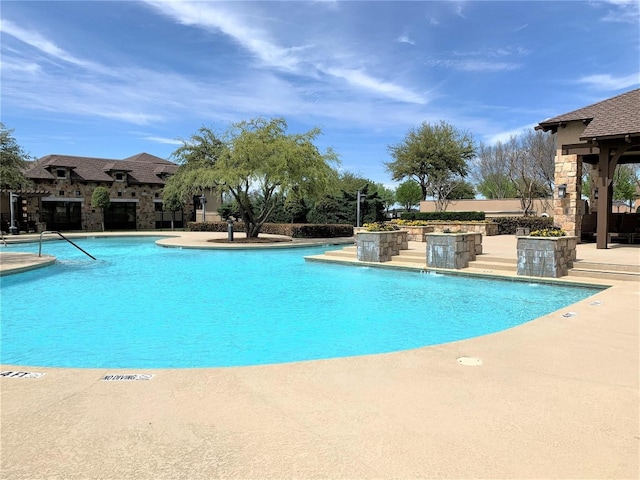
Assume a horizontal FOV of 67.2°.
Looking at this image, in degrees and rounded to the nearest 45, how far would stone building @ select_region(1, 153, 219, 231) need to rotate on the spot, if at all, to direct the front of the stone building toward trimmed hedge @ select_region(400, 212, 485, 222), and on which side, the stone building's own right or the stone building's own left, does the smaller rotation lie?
approximately 45° to the stone building's own left

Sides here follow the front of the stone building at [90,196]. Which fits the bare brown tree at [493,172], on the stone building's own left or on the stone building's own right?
on the stone building's own left

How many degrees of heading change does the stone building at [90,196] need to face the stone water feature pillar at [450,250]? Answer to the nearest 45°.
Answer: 0° — it already faces it

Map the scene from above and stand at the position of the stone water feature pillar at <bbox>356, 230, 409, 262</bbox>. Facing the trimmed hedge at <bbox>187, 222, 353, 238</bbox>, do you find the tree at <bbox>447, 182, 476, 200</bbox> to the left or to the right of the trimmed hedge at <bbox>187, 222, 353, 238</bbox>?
right

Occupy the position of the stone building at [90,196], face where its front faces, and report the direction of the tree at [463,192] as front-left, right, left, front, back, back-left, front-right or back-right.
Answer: left

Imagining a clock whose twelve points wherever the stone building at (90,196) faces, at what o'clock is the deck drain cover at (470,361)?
The deck drain cover is roughly at 12 o'clock from the stone building.

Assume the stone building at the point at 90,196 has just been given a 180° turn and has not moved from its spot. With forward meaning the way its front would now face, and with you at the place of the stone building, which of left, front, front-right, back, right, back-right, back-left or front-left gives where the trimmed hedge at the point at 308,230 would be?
back-right

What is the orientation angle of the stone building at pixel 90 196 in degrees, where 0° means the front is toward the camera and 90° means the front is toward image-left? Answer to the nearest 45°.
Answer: approximately 0°

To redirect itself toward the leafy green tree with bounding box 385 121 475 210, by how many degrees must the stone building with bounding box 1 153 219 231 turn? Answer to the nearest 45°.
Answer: approximately 90° to its left

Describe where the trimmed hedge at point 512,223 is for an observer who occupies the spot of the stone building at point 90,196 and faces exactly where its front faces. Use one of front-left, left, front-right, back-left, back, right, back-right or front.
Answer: front-left

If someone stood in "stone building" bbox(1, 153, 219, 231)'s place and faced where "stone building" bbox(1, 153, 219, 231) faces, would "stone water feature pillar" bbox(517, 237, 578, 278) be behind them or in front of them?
in front

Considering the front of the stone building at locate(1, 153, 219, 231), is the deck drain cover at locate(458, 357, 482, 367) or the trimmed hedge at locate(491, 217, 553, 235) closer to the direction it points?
the deck drain cover
